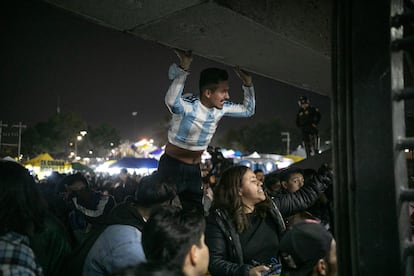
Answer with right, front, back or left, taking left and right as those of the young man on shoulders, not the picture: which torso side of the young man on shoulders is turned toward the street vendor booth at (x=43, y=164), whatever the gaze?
back

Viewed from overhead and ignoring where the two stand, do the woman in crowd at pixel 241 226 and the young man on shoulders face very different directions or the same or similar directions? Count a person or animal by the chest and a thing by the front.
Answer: same or similar directions

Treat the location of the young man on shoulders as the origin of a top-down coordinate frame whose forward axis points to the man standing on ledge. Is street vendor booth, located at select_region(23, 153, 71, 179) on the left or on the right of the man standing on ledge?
left

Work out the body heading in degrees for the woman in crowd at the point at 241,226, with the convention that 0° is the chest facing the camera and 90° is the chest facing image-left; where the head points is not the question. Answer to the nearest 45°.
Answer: approximately 315°

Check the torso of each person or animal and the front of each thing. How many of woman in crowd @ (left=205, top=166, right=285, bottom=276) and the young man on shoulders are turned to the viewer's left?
0

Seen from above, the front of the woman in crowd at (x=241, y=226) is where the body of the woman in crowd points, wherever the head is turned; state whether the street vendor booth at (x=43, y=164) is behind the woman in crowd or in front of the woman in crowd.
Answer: behind

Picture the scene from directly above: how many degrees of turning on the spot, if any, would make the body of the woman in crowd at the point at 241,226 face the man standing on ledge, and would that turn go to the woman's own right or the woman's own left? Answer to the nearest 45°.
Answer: approximately 135° to the woman's own left
